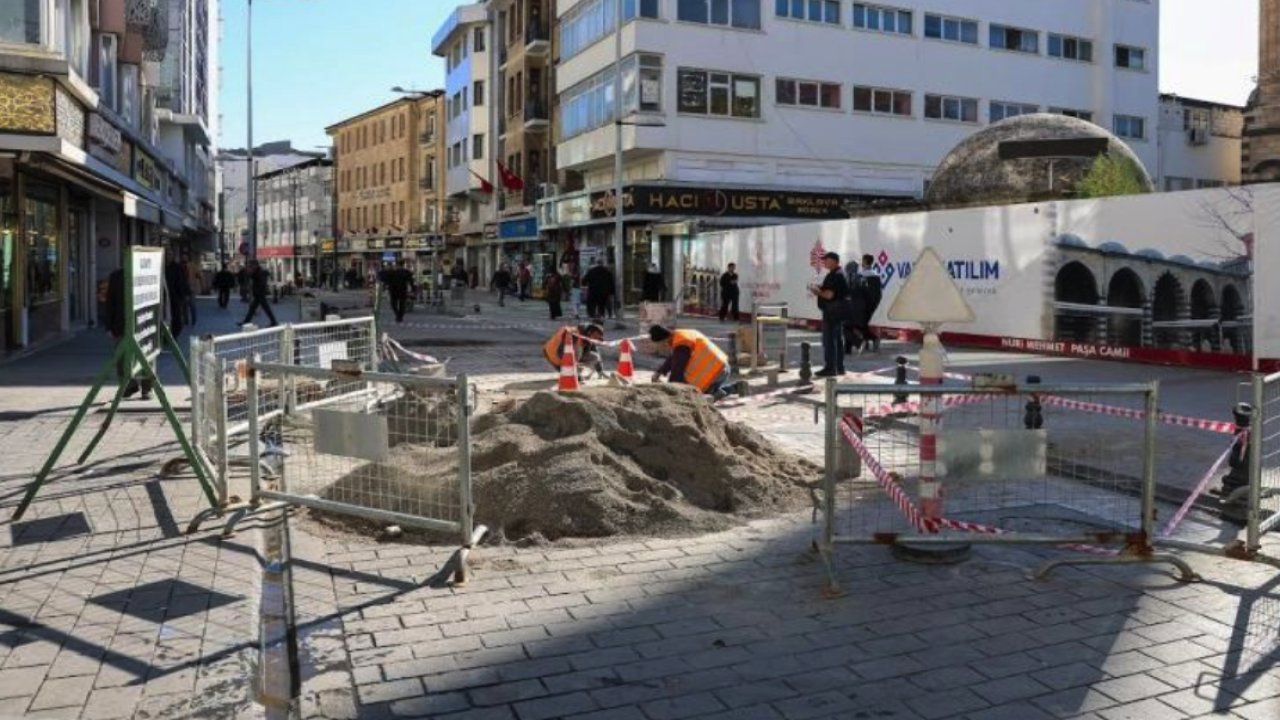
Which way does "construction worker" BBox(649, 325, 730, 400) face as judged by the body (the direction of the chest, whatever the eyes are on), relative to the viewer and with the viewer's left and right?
facing to the left of the viewer

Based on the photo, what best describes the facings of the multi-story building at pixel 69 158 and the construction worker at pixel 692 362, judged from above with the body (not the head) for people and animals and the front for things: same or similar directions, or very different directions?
very different directions

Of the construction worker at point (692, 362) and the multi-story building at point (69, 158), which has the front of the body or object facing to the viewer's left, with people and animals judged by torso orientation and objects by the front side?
the construction worker

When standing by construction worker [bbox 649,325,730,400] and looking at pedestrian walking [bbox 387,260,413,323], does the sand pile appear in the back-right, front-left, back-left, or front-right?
back-left

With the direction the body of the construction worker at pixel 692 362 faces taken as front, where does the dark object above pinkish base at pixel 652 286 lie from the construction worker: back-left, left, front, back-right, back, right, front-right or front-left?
right

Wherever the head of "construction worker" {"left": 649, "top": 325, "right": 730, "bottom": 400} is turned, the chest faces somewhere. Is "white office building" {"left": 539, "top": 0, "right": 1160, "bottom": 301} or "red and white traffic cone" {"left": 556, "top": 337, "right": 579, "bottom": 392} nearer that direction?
the red and white traffic cone

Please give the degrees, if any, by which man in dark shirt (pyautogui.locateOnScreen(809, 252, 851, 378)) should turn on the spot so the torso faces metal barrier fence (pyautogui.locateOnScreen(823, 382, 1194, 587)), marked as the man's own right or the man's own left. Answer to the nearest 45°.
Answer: approximately 90° to the man's own left

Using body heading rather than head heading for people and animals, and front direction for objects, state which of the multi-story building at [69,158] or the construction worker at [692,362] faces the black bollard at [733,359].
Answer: the multi-story building

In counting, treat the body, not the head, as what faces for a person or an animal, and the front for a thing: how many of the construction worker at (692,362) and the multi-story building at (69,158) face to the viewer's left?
1
